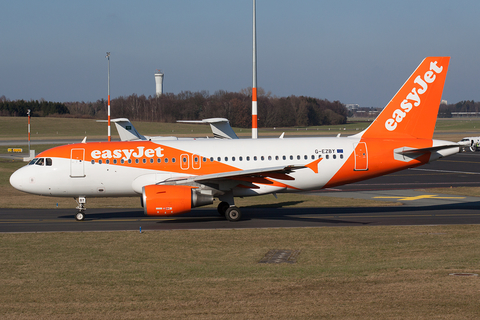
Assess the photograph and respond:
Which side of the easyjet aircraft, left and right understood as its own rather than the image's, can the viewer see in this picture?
left
